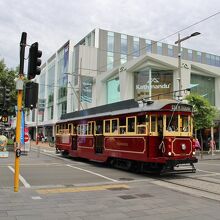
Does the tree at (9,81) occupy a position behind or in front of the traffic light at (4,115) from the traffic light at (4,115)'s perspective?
behind

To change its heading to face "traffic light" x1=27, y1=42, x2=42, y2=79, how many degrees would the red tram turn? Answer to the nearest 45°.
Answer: approximately 90° to its right

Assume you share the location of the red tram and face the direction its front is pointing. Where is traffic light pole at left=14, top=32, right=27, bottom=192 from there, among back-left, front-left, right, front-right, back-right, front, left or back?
right

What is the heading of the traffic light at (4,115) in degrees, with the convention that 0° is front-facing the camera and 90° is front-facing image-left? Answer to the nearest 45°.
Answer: approximately 0°

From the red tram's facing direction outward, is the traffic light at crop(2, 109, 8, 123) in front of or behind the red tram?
behind

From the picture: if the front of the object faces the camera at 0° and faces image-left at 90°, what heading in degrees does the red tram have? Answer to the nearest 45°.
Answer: approximately 315°

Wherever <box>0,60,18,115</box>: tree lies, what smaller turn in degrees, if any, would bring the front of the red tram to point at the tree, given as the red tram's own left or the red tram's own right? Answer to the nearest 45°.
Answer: approximately 180°
